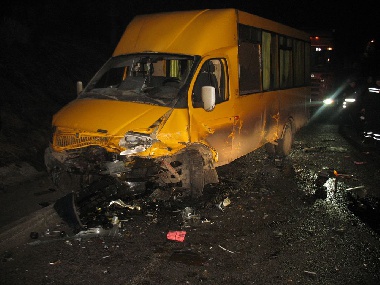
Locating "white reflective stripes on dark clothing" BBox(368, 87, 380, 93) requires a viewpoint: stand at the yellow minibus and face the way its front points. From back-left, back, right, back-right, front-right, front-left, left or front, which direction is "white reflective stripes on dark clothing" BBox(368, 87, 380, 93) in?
back

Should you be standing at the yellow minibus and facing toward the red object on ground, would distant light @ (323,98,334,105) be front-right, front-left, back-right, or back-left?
back-left

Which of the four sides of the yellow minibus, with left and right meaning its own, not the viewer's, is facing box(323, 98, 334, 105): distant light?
back

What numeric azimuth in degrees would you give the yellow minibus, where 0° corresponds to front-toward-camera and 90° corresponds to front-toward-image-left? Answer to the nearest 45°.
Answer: approximately 45°
